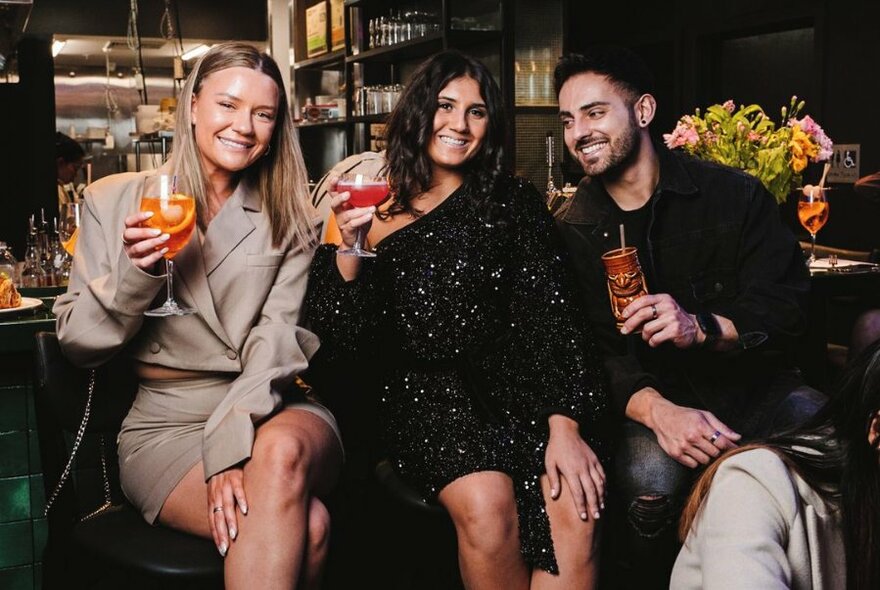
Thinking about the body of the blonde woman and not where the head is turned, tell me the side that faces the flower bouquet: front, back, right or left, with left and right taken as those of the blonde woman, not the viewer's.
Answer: left

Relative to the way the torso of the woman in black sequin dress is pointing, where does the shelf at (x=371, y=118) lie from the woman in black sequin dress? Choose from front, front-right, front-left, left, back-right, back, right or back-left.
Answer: back

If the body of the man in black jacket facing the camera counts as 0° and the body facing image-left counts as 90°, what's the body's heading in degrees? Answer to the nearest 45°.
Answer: approximately 45°

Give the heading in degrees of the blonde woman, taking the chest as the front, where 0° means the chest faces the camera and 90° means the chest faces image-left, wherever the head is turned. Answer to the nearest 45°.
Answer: approximately 315°

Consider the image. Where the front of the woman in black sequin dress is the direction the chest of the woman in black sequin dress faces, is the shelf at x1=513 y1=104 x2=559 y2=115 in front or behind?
behind

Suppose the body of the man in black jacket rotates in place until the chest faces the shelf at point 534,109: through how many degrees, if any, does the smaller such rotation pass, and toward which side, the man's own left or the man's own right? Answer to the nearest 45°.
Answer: approximately 135° to the man's own right

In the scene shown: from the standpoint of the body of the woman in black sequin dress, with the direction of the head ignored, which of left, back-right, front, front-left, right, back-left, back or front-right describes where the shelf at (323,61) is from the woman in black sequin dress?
back
